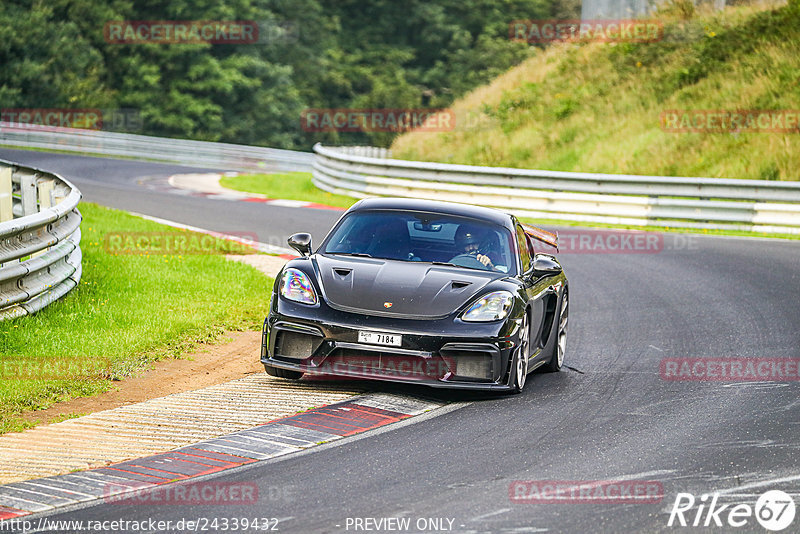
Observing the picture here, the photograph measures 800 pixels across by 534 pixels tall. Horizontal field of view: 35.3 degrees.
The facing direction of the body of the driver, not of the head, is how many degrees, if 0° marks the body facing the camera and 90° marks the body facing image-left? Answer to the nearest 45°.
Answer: approximately 0°

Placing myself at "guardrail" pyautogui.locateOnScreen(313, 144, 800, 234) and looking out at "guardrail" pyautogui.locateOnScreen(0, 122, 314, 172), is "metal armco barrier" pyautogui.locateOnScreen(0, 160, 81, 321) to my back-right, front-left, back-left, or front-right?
back-left

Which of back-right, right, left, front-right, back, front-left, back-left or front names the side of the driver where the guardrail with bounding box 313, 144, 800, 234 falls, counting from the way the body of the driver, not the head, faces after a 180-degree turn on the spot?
front

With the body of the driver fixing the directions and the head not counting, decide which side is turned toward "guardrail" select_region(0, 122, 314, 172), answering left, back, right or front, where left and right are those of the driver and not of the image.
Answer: back

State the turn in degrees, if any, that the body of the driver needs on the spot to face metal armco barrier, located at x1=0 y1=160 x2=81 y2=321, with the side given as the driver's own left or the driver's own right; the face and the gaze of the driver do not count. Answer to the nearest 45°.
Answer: approximately 90° to the driver's own right

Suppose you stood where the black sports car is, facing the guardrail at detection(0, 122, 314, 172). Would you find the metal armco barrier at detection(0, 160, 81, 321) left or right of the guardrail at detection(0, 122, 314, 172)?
left
